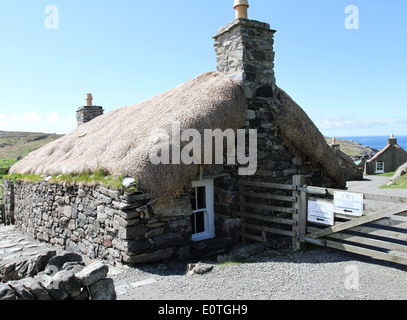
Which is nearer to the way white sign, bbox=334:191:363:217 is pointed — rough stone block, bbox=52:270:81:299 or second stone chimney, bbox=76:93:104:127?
the rough stone block

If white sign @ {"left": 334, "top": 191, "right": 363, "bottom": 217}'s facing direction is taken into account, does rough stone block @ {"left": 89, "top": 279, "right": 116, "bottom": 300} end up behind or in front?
in front

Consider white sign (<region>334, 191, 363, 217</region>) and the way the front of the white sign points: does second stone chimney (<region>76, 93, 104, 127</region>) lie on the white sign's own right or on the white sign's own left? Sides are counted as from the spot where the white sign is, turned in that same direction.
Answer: on the white sign's own right

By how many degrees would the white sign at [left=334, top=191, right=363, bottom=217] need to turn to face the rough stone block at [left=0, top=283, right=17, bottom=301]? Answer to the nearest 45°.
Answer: approximately 45° to its right

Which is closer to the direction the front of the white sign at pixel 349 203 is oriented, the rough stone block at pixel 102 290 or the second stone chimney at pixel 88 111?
the rough stone block

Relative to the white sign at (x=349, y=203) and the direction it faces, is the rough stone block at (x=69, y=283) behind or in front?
in front

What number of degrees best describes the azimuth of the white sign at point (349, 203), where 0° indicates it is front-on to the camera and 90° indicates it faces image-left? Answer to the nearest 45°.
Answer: approximately 0°

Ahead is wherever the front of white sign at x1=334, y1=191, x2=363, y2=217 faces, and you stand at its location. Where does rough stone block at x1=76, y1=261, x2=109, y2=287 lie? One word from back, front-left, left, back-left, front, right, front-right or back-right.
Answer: front-right

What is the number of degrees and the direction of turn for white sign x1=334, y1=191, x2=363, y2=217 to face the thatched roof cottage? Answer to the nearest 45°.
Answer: approximately 90° to its right
